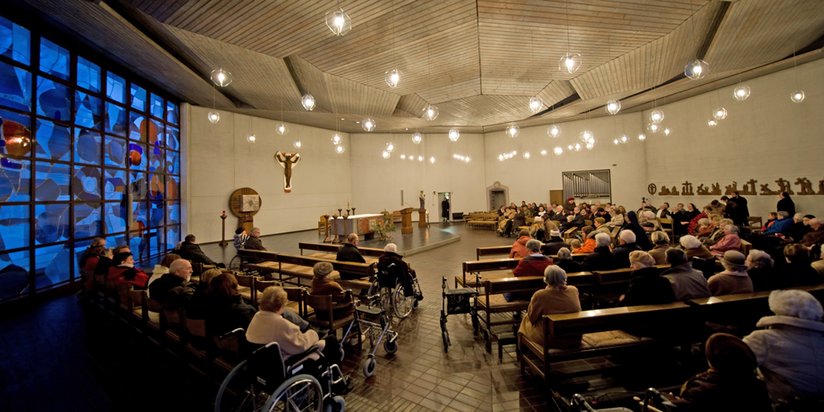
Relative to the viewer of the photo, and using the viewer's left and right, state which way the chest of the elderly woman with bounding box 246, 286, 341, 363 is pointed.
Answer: facing away from the viewer and to the right of the viewer

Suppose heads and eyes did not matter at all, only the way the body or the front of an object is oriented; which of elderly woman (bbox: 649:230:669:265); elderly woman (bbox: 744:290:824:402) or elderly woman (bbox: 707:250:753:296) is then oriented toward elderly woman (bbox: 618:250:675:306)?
elderly woman (bbox: 744:290:824:402)

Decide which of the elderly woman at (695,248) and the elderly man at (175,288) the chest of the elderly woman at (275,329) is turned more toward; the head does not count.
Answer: the elderly woman

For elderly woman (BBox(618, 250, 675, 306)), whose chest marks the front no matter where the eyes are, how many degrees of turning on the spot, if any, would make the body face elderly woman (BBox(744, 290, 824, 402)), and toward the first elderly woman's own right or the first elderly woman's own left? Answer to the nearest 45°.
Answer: approximately 180°

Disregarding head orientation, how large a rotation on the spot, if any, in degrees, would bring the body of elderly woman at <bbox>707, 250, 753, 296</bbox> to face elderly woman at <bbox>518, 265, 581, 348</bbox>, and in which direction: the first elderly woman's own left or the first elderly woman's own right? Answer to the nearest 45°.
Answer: approximately 90° to the first elderly woman's own left

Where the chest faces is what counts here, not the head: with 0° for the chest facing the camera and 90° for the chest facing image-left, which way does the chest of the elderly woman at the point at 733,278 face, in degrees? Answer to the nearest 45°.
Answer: approximately 135°

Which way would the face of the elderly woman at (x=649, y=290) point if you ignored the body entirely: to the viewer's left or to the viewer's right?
to the viewer's left

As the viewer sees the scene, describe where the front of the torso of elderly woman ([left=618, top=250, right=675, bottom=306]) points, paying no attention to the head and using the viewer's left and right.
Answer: facing away from the viewer and to the left of the viewer

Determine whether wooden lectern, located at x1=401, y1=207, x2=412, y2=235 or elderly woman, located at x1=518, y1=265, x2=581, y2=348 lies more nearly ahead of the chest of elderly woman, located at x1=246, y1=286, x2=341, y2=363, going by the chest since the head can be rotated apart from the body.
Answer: the wooden lectern

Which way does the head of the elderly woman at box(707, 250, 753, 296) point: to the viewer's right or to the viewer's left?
to the viewer's left

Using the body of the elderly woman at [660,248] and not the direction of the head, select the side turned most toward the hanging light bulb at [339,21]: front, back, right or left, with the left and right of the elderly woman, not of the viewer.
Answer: left

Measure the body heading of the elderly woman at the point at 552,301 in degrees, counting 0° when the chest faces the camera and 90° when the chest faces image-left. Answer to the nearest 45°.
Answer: approximately 135°
